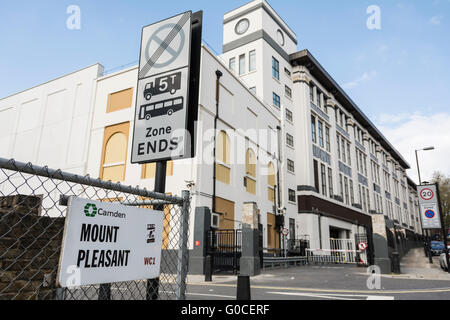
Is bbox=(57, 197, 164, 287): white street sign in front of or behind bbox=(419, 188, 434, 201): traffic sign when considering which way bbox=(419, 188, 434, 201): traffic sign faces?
in front

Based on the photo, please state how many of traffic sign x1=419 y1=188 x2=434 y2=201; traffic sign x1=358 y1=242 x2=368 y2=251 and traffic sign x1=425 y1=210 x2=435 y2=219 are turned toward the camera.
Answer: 3

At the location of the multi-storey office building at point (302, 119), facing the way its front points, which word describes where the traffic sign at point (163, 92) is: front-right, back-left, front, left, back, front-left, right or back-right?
front-right

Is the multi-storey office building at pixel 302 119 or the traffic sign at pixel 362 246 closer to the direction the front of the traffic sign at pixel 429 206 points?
the traffic sign

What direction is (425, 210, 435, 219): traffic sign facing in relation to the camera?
toward the camera

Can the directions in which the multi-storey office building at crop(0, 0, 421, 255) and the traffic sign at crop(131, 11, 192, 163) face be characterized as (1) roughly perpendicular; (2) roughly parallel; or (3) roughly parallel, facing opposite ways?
roughly perpendicular

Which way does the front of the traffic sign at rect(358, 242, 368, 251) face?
toward the camera

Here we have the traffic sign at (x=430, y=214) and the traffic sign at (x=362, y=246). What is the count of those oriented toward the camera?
2

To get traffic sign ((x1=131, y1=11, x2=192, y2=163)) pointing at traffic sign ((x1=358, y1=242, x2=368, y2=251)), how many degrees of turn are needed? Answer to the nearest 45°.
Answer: approximately 180°

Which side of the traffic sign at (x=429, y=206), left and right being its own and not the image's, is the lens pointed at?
front

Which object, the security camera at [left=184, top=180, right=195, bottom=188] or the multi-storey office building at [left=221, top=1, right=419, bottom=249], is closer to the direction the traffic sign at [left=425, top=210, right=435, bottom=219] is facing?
the security camera
